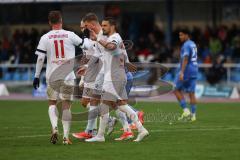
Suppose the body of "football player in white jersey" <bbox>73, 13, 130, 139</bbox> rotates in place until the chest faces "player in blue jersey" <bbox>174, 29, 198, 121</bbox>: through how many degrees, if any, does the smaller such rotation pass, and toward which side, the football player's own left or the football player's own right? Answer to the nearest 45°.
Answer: approximately 135° to the football player's own right

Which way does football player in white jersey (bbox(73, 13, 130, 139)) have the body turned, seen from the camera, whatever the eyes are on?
to the viewer's left

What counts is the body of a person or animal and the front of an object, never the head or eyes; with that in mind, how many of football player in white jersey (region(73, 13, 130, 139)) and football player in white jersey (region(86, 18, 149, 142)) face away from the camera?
0

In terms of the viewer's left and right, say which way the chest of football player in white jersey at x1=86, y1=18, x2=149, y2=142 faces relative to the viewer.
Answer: facing to the left of the viewer

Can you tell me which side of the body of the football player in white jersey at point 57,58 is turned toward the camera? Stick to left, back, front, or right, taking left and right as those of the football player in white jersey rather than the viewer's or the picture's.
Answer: back

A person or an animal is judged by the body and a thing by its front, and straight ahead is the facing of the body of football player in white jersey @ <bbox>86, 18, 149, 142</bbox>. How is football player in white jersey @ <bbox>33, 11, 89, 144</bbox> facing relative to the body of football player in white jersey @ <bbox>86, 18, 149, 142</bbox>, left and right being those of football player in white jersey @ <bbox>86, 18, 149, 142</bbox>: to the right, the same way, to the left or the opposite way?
to the right

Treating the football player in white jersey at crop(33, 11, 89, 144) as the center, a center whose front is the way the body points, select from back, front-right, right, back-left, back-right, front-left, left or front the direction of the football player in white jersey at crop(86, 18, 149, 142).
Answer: right

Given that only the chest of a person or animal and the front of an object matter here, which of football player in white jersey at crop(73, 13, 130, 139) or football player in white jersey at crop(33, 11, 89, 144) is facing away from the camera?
football player in white jersey at crop(33, 11, 89, 144)

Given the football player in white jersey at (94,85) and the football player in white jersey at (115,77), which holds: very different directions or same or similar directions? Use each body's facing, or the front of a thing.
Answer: same or similar directions

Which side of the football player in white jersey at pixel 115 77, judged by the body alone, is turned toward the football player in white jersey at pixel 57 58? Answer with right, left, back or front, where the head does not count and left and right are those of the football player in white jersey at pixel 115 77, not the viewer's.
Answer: front
